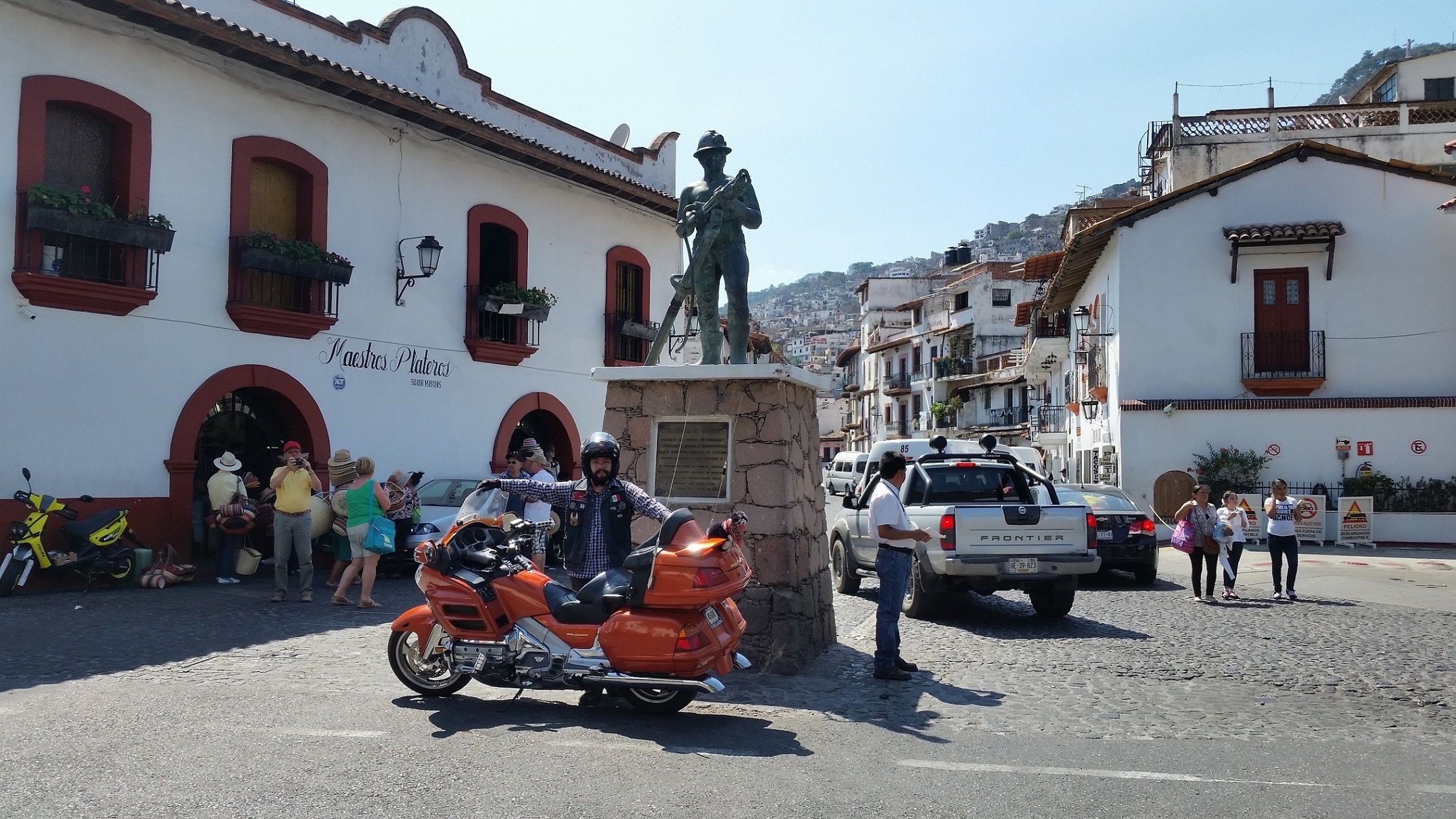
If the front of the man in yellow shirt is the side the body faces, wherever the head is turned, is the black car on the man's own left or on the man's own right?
on the man's own left

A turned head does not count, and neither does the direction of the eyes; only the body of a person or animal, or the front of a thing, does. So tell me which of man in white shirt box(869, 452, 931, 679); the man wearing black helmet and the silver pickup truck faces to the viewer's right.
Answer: the man in white shirt

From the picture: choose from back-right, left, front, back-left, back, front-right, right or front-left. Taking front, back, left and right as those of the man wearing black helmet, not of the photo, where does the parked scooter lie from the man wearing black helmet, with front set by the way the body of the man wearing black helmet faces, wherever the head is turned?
back-right

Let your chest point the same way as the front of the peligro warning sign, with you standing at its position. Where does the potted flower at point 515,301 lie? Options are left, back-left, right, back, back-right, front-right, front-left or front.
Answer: front-right

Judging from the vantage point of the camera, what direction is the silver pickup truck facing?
facing away from the viewer and to the left of the viewer

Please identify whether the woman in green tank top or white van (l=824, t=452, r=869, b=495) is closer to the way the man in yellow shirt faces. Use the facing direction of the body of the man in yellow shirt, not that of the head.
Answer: the woman in green tank top

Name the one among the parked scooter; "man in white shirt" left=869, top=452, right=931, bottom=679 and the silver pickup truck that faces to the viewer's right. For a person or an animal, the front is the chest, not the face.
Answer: the man in white shirt
